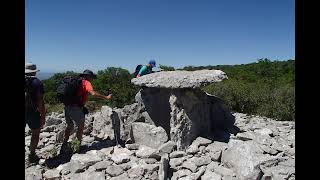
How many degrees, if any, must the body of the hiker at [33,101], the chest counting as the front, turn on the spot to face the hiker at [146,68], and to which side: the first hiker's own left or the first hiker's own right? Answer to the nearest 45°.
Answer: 0° — they already face them

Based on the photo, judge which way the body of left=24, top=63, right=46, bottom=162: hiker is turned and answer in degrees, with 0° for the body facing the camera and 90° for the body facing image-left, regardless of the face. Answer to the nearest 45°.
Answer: approximately 225°

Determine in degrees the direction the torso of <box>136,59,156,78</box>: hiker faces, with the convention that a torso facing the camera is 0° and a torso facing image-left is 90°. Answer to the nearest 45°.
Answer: approximately 270°
